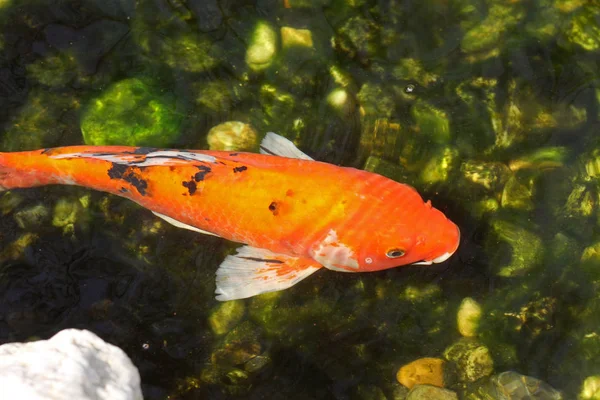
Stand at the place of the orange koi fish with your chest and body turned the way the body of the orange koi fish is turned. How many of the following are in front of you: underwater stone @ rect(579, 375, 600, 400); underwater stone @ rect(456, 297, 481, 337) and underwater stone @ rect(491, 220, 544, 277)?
3

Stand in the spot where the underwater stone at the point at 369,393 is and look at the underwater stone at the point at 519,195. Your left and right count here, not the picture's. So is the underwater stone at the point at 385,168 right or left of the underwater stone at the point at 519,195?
left

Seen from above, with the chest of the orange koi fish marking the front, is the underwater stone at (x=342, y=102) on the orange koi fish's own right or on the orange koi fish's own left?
on the orange koi fish's own left

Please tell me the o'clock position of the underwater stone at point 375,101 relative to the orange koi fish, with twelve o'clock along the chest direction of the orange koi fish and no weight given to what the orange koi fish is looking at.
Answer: The underwater stone is roughly at 10 o'clock from the orange koi fish.

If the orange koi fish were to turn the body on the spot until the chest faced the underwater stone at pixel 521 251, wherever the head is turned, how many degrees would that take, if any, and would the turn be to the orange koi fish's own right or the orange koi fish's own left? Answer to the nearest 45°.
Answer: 0° — it already faces it

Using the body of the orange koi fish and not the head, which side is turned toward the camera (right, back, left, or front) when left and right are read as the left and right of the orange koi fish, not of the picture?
right

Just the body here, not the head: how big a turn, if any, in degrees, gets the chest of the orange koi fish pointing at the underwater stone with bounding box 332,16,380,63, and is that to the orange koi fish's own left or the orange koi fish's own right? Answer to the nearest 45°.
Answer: approximately 90° to the orange koi fish's own left

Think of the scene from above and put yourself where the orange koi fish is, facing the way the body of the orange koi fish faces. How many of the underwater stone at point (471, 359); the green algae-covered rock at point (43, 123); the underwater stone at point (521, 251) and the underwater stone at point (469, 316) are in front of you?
3

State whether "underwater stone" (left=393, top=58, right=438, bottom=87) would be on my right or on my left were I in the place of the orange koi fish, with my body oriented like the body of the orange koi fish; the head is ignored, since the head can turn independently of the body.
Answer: on my left

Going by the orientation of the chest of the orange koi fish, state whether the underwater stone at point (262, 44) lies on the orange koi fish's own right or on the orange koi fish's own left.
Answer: on the orange koi fish's own left
